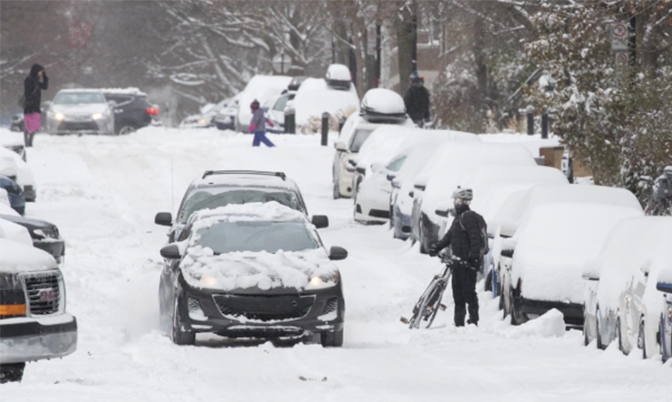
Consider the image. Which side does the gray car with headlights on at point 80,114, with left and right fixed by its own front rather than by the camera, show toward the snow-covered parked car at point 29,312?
front

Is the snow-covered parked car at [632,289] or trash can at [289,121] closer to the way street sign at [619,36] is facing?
the snow-covered parked car

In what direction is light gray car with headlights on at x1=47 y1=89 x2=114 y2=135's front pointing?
toward the camera

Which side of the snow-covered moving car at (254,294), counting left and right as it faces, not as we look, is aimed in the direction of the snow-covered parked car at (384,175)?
back

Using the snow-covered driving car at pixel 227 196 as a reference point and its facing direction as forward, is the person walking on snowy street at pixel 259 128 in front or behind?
behind

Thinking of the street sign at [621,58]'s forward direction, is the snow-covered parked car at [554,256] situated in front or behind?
in front

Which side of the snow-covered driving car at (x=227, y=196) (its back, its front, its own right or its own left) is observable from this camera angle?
front

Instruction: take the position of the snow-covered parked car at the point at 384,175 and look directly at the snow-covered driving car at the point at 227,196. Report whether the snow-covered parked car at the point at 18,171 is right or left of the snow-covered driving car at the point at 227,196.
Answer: right

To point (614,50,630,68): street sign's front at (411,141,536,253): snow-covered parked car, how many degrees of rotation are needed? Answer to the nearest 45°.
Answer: approximately 45° to its right
